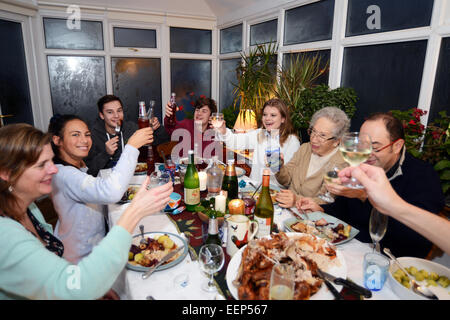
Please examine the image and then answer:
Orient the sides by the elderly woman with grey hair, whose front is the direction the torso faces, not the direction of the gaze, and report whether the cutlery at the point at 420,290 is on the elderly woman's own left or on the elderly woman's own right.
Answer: on the elderly woman's own left

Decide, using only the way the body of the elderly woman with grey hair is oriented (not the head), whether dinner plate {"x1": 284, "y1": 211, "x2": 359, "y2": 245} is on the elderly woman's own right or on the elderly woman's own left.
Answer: on the elderly woman's own left

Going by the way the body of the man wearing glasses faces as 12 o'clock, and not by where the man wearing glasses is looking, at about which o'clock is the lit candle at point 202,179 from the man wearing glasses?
The lit candle is roughly at 12 o'clock from the man wearing glasses.

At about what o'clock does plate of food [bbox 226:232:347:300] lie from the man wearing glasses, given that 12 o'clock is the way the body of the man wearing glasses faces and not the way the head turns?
The plate of food is roughly at 10 o'clock from the man wearing glasses.

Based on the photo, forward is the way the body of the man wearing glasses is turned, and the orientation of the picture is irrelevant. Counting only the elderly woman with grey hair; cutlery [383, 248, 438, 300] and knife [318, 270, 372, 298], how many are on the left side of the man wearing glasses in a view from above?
2

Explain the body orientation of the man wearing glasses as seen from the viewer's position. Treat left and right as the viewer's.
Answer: facing to the left of the viewer

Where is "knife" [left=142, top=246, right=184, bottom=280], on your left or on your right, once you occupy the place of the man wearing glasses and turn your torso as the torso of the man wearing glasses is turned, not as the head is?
on your left

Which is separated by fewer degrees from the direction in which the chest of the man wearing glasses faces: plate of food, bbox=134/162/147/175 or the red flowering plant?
the plate of food

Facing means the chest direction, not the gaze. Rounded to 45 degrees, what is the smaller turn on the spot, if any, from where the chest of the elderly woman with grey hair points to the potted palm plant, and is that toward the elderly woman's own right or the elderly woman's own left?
approximately 90° to the elderly woman's own right
